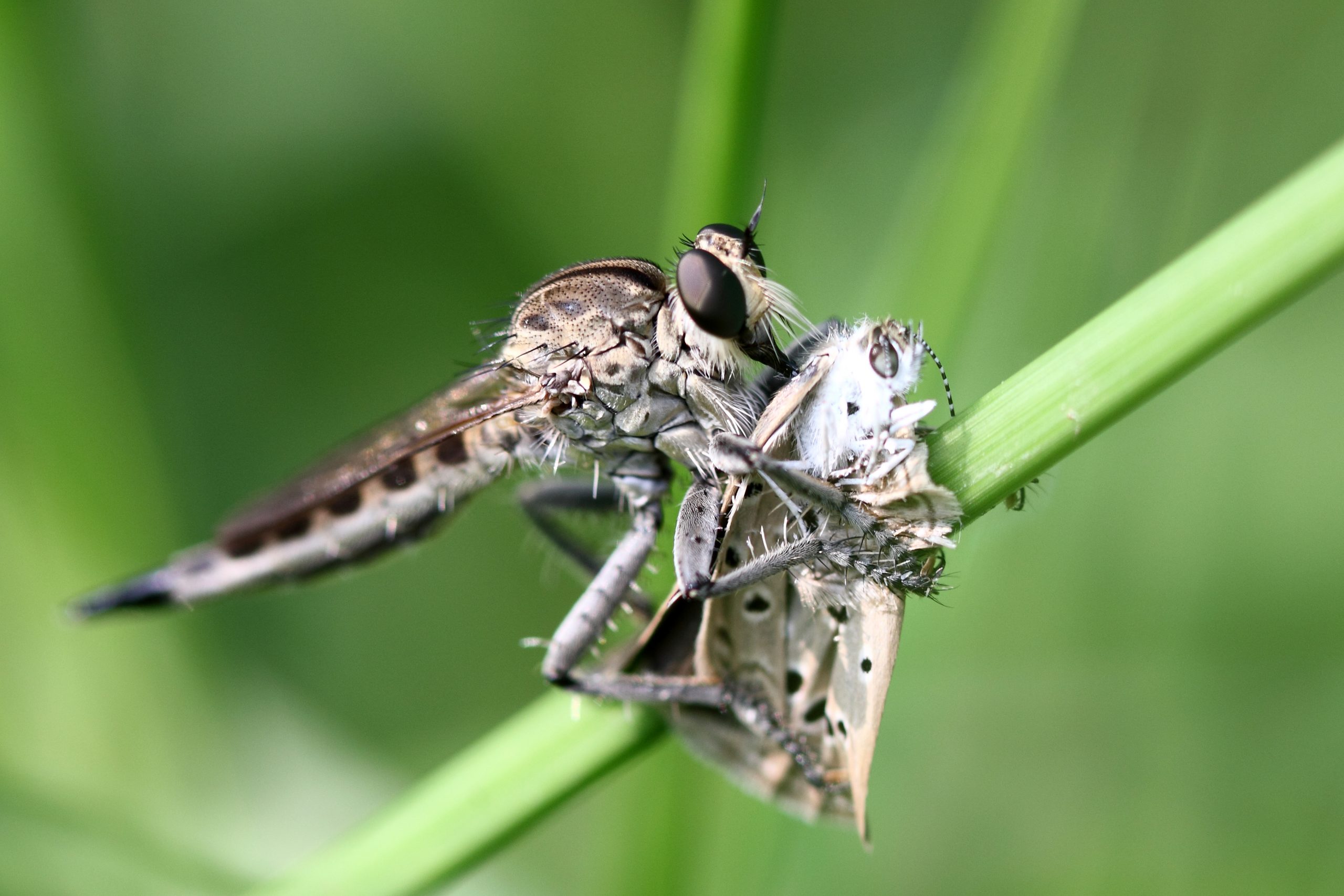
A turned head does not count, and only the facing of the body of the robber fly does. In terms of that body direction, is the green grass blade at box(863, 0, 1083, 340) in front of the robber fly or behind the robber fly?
in front

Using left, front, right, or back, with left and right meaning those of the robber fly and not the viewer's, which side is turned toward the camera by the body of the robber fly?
right
